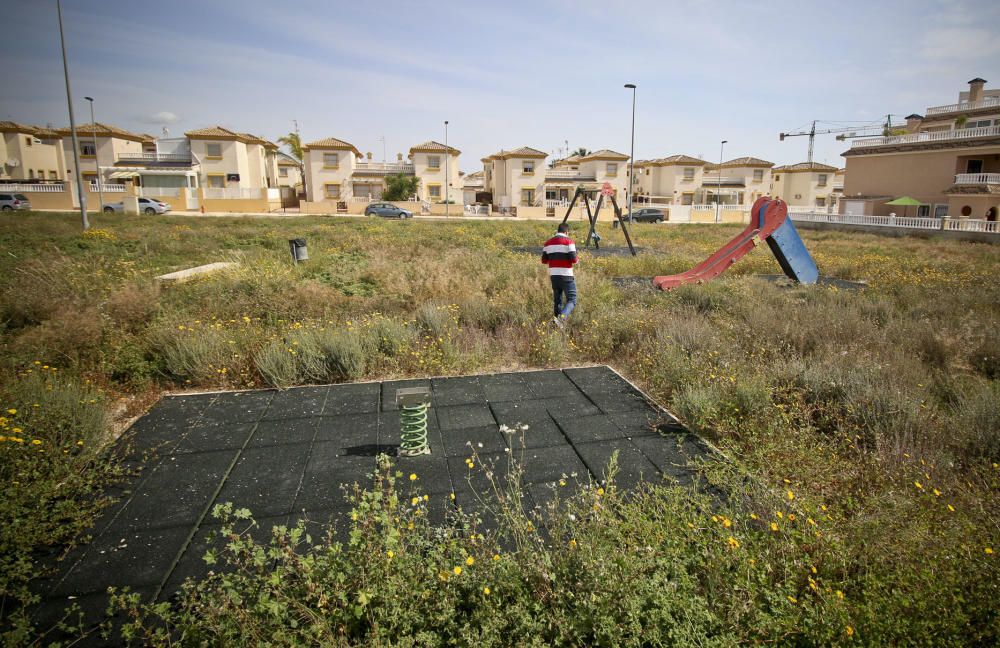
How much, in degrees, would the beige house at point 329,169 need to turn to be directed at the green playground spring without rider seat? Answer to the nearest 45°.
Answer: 0° — it already faces them

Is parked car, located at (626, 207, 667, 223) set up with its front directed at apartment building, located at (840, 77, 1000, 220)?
no

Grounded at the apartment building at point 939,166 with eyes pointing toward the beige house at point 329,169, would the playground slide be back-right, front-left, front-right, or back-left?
front-left

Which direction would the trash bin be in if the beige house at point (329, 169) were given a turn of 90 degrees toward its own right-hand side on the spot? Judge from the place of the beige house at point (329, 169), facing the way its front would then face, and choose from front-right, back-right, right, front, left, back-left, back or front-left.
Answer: left

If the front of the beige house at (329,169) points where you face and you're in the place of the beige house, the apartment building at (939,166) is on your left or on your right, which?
on your left

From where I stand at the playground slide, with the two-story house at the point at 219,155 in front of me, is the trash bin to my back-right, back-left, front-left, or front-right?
front-left

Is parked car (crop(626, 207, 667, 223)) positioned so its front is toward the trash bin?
no

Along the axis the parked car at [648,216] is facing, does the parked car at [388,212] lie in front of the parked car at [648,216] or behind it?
in front

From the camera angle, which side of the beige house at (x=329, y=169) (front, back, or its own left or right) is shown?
front

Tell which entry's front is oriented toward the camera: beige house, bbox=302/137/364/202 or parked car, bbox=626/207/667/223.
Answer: the beige house

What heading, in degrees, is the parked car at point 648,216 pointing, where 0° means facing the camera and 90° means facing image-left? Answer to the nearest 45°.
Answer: approximately 90°

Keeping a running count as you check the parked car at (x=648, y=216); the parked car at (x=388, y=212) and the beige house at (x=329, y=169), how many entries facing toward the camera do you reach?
1
